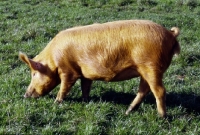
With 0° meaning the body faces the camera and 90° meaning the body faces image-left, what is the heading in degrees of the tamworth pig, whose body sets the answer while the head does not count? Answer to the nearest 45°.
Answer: approximately 90°
